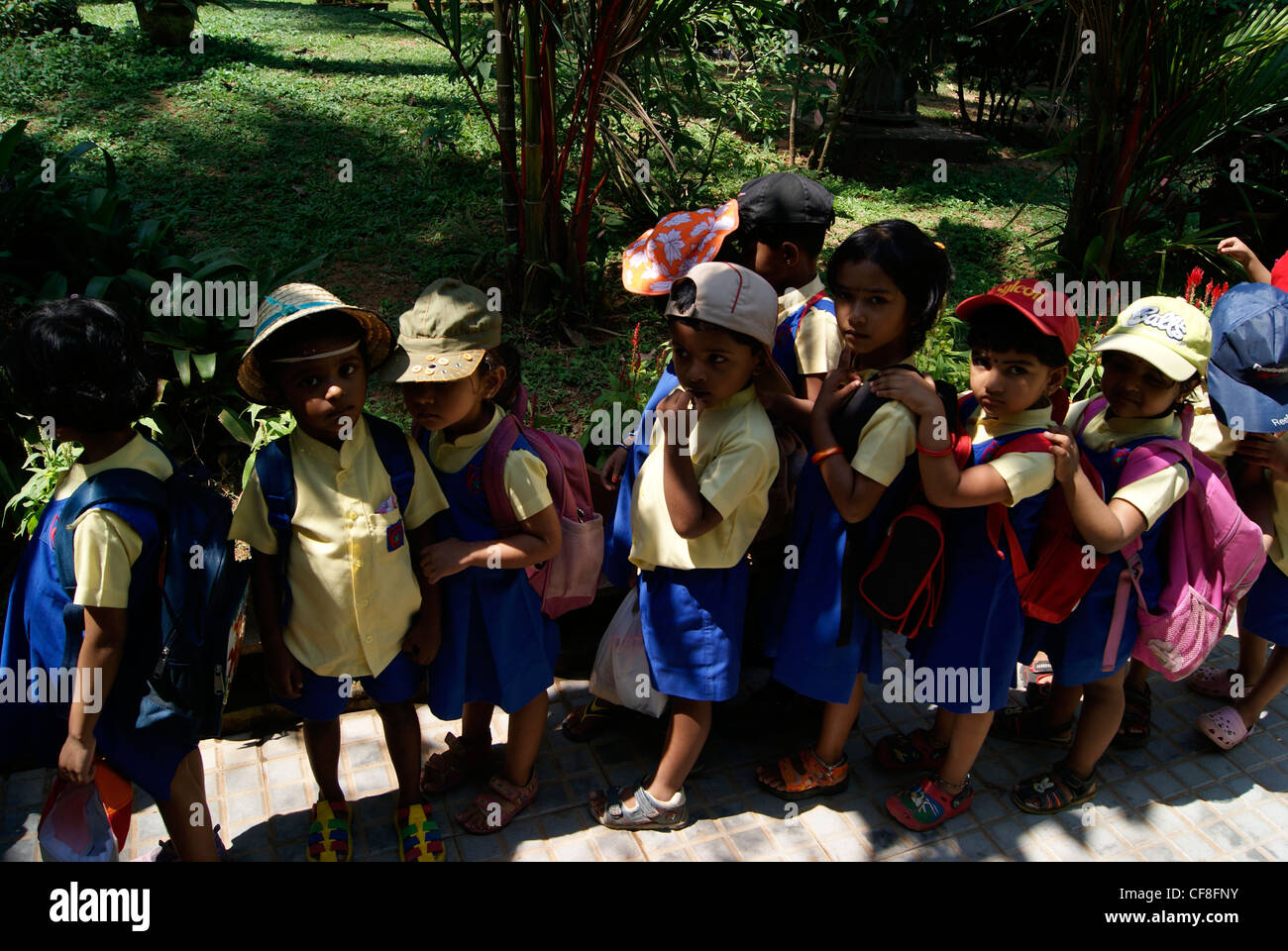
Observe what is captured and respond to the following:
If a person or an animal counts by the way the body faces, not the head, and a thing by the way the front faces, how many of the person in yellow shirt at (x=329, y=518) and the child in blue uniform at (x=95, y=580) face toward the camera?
1

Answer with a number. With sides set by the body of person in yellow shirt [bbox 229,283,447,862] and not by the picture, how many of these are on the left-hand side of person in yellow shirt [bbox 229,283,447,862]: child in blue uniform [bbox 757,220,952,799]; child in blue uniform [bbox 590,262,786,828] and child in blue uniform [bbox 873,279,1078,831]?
3

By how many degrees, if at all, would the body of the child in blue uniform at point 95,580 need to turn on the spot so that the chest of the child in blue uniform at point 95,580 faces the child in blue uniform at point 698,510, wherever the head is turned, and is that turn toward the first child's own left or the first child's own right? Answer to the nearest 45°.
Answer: approximately 180°

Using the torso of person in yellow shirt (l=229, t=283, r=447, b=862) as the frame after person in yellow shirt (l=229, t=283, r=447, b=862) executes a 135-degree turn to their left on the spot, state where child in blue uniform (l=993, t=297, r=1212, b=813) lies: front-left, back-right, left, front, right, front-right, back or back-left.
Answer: front-right

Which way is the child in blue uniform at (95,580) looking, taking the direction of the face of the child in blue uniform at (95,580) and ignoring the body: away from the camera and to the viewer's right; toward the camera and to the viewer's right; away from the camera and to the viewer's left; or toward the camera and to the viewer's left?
away from the camera and to the viewer's left

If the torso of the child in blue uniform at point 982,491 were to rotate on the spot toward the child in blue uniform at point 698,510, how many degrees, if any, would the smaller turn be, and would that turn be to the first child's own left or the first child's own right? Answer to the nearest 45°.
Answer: approximately 45° to the first child's own right

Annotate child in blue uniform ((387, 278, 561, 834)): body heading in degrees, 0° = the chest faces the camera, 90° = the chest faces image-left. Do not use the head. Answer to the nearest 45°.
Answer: approximately 45°

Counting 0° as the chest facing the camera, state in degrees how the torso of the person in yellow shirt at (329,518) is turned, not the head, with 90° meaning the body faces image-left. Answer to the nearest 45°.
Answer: approximately 0°
